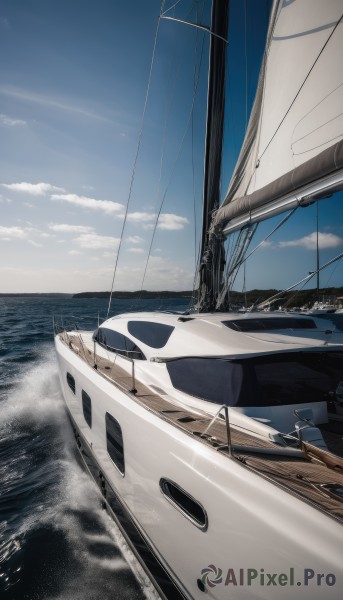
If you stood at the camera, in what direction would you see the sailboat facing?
facing away from the viewer and to the left of the viewer
